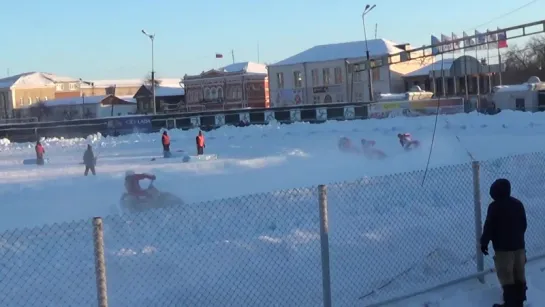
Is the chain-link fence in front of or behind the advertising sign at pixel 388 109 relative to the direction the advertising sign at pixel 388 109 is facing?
in front

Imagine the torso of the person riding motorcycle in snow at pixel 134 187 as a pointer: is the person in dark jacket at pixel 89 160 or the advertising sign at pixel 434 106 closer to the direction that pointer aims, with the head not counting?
the advertising sign

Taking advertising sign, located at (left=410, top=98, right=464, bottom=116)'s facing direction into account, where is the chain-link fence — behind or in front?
in front

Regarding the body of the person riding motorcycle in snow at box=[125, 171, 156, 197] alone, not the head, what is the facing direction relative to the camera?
to the viewer's right

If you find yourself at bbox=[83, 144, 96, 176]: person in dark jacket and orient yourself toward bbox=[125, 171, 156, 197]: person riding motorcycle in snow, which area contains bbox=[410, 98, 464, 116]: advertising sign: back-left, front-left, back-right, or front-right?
back-left

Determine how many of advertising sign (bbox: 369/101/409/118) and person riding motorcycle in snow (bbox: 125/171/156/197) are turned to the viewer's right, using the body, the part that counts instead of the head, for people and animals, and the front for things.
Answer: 1

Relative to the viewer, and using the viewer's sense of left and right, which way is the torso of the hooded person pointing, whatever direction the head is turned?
facing away from the viewer and to the left of the viewer

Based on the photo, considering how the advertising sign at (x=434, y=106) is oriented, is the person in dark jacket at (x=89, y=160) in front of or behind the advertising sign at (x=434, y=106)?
in front

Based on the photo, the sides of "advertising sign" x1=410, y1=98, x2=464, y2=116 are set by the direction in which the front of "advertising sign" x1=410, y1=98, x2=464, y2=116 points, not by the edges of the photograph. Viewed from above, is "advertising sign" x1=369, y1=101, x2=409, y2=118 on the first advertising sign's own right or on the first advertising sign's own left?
on the first advertising sign's own right

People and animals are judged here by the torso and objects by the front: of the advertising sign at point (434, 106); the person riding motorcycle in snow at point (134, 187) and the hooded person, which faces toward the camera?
the advertising sign

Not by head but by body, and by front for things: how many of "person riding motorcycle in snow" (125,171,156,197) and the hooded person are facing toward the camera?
0
